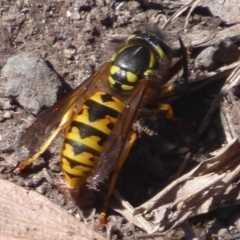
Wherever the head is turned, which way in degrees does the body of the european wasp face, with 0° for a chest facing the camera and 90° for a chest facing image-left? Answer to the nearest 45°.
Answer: approximately 225°

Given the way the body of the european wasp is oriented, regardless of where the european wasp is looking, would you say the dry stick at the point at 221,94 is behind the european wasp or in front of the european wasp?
in front

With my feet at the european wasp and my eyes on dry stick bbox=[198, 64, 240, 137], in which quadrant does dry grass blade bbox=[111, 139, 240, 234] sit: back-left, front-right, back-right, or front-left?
front-right

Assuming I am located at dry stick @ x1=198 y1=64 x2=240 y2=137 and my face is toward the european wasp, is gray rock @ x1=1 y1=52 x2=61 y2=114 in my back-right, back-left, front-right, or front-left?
front-right

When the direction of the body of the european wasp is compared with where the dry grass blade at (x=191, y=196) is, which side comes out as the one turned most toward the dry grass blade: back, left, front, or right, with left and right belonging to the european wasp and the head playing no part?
right

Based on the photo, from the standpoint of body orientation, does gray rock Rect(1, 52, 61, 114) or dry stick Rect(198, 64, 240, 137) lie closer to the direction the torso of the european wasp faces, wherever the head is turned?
the dry stick

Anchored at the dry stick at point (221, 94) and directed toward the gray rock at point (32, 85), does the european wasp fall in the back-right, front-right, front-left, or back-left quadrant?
front-left

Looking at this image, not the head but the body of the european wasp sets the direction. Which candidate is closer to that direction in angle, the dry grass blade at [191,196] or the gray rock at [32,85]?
the gray rock

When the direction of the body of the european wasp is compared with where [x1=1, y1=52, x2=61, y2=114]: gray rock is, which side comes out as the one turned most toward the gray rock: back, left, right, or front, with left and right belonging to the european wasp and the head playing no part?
left

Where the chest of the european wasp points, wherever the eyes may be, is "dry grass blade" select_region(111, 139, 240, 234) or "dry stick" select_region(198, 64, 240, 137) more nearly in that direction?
the dry stick
